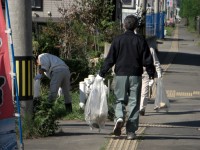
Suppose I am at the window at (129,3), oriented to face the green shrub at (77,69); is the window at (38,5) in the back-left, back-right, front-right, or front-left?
front-right

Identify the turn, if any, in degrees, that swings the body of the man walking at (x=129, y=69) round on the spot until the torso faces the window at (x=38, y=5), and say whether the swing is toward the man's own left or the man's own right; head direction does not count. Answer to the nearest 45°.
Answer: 0° — they already face it

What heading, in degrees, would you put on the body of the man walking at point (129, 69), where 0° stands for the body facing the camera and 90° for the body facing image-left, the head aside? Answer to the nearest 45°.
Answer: approximately 180°

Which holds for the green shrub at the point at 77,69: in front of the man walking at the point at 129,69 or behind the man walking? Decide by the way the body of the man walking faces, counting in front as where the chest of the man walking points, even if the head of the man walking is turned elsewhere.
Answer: in front

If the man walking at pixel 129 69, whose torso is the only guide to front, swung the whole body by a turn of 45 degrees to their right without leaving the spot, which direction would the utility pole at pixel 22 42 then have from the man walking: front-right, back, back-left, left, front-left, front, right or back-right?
back-left

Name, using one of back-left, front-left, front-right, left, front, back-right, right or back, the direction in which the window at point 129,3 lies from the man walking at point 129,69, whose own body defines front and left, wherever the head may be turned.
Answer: front
